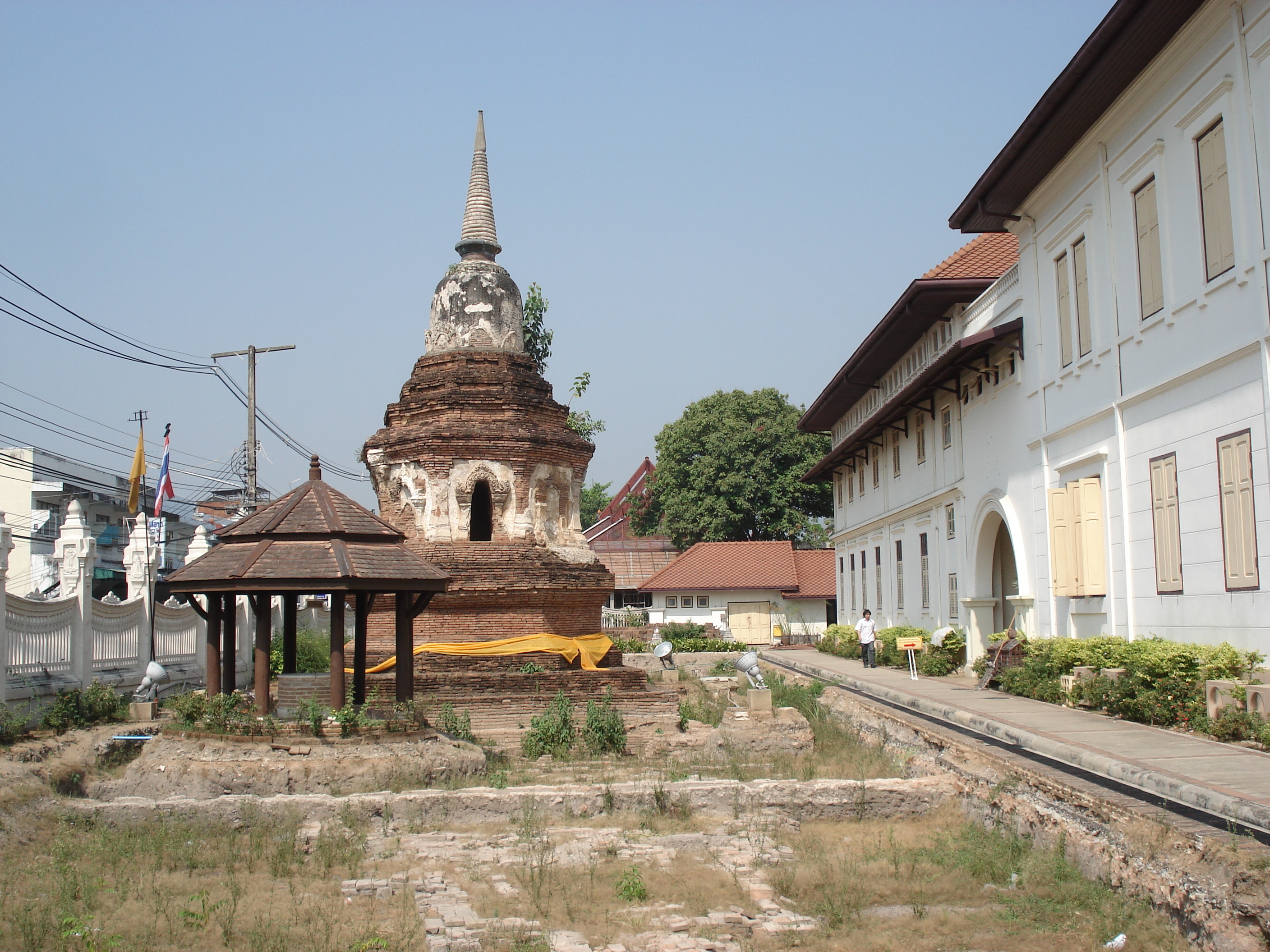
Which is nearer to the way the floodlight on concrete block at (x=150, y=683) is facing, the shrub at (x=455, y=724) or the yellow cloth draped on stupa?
the yellow cloth draped on stupa

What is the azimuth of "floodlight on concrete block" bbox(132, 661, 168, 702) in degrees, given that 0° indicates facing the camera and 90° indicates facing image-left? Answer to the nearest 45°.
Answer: approximately 225°
